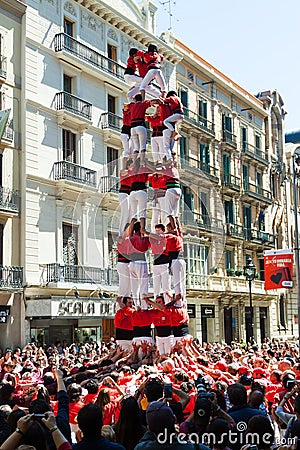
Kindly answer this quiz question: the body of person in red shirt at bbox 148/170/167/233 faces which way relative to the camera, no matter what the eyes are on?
toward the camera

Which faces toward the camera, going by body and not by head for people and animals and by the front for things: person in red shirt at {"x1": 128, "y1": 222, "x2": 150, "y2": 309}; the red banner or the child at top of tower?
the red banner

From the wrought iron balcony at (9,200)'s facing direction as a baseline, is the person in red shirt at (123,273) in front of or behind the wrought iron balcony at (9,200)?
in front
